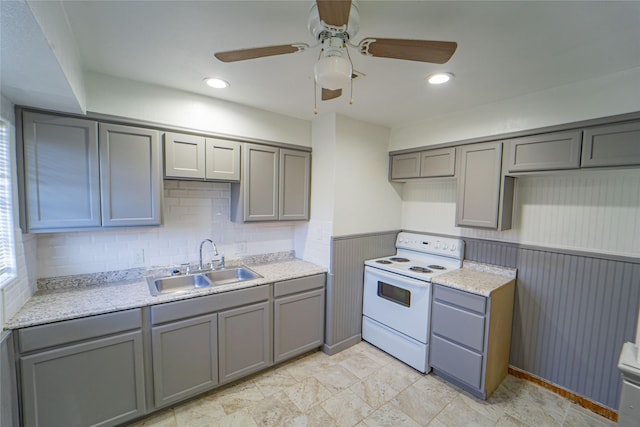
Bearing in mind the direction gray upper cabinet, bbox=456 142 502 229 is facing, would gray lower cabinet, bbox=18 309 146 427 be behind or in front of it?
in front

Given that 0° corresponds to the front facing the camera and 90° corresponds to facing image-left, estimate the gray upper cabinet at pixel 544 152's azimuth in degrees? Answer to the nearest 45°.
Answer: approximately 45°

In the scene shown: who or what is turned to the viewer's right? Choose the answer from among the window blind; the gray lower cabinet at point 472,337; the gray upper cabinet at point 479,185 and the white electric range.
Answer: the window blind

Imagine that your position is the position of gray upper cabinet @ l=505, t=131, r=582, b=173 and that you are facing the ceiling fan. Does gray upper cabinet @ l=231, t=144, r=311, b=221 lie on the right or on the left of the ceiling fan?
right

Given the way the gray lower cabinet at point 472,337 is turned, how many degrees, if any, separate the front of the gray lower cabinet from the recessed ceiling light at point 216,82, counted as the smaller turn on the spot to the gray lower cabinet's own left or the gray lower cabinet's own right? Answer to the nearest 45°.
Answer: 0° — it already faces it

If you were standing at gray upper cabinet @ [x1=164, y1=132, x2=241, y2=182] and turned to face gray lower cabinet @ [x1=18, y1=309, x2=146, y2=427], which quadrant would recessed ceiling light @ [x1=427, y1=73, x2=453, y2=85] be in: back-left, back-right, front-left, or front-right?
back-left

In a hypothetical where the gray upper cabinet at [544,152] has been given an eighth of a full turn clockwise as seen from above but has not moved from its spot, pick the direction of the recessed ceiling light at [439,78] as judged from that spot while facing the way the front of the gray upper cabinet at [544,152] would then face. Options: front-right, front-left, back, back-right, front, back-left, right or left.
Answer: front-left

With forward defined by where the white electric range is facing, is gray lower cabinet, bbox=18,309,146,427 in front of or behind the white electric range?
in front

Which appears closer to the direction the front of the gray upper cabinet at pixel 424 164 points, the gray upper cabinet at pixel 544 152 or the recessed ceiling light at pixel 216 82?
the recessed ceiling light

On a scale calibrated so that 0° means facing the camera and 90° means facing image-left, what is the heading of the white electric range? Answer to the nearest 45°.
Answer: approximately 45°
